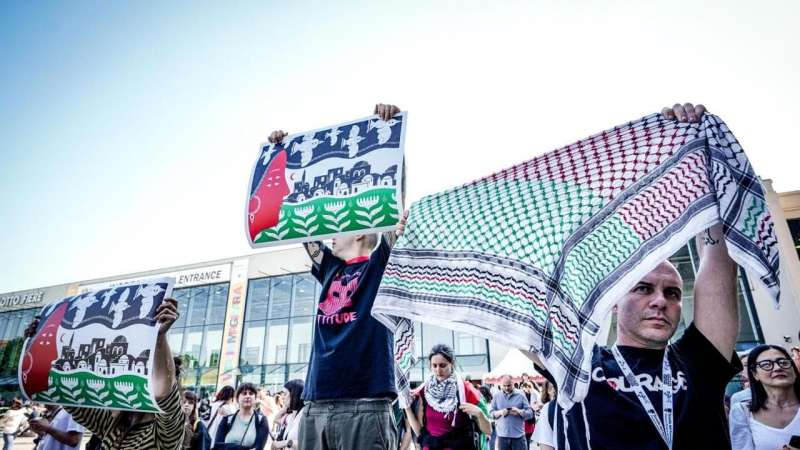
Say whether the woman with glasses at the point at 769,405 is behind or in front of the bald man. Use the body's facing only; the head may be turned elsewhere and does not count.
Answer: behind

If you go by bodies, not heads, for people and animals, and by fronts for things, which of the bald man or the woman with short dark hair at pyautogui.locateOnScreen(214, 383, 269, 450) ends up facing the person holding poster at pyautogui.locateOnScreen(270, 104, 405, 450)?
the woman with short dark hair

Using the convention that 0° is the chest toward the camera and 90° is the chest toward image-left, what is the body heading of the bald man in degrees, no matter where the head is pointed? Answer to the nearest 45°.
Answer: approximately 0°

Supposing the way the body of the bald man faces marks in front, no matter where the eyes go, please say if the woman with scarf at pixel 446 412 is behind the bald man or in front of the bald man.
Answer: behind

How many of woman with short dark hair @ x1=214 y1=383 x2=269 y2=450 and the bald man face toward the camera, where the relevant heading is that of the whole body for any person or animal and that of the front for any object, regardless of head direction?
2
